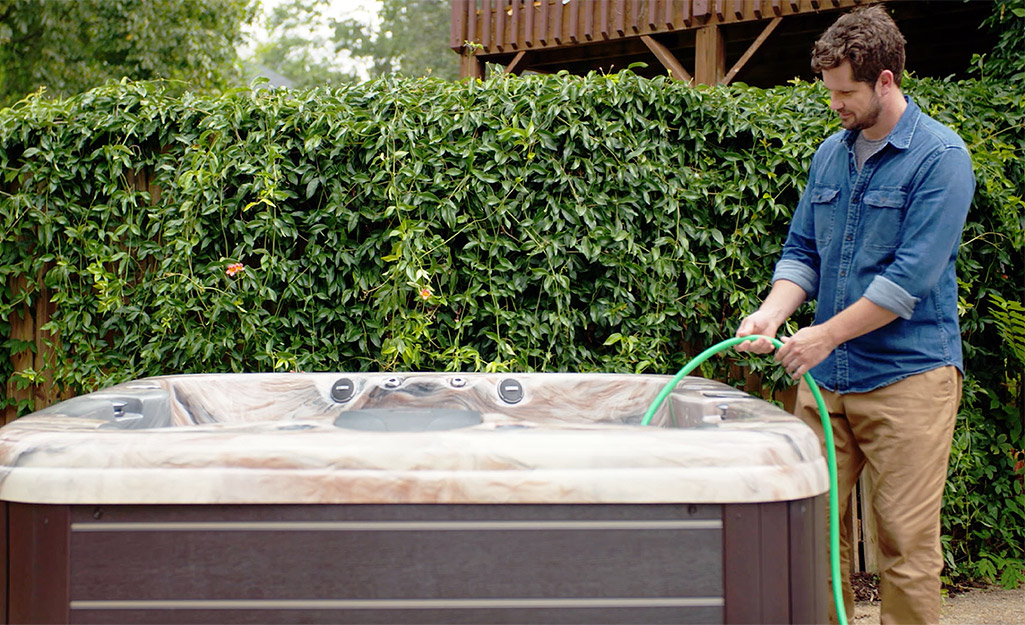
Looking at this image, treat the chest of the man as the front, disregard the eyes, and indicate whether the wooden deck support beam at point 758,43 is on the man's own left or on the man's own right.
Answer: on the man's own right

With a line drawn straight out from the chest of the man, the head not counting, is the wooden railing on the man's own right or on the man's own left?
on the man's own right

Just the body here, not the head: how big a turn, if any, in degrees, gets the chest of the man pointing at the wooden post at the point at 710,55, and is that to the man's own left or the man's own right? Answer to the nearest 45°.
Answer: approximately 135° to the man's own right

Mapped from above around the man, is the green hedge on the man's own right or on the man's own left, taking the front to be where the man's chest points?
on the man's own right

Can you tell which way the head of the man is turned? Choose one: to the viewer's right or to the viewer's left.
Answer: to the viewer's left

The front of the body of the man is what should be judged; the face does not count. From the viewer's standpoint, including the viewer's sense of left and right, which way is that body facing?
facing the viewer and to the left of the viewer
